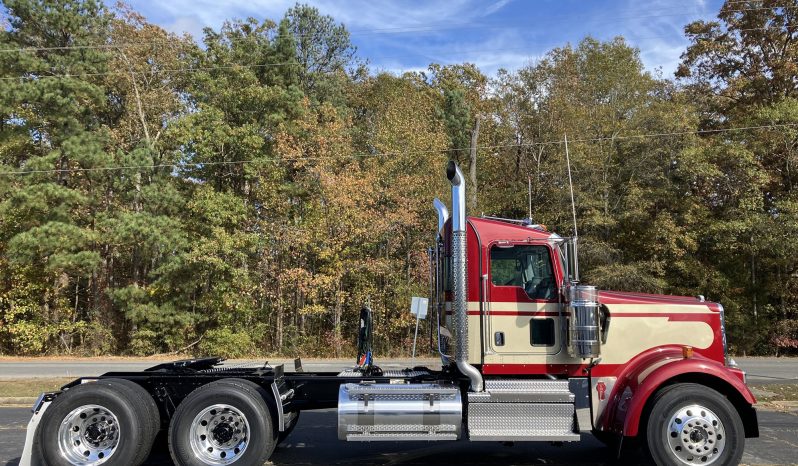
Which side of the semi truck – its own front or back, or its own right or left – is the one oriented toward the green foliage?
left

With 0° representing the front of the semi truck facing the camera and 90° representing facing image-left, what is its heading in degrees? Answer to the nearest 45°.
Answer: approximately 270°
